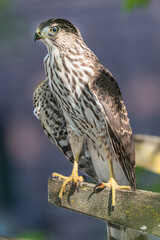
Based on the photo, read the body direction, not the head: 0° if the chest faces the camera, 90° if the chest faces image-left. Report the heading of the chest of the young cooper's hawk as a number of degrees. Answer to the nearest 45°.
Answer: approximately 45°
